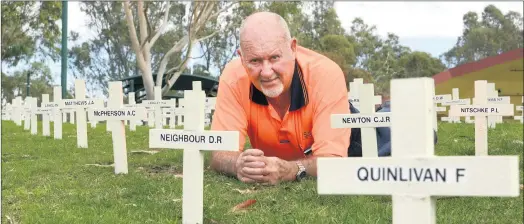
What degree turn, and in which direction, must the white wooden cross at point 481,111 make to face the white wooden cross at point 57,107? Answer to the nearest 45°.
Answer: approximately 90° to its right

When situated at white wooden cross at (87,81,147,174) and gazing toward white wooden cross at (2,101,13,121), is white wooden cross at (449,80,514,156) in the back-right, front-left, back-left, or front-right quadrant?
back-right

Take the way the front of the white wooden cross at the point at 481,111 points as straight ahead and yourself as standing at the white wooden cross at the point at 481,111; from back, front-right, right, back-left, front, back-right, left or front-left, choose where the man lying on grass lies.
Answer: front-right

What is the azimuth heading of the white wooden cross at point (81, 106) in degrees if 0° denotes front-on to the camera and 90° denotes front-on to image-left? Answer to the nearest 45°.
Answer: approximately 0°

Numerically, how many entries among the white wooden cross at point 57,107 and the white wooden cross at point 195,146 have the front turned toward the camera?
2

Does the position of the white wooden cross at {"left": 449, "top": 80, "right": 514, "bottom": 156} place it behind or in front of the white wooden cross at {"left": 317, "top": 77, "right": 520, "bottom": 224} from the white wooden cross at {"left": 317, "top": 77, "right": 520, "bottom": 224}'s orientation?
behind

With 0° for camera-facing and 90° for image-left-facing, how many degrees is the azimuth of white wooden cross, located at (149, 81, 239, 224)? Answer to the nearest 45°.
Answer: approximately 0°
